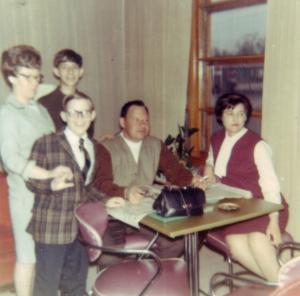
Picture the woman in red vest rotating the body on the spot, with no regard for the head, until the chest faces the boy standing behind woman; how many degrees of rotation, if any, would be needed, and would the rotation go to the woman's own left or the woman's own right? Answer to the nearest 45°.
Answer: approximately 45° to the woman's own right

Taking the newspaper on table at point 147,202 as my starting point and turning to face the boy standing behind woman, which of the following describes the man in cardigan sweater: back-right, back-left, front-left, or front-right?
front-right

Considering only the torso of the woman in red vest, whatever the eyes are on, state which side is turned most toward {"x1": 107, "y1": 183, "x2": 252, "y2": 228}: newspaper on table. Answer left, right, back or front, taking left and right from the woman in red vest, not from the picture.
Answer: front

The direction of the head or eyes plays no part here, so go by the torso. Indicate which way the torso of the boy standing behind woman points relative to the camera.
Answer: toward the camera

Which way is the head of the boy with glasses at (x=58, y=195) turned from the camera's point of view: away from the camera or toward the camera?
toward the camera

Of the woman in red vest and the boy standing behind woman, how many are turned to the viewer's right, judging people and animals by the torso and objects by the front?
0

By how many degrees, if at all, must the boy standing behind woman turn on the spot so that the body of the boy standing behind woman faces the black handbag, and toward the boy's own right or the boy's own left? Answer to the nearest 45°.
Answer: approximately 45° to the boy's own left

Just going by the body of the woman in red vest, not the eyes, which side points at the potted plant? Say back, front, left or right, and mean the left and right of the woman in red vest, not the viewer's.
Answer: right

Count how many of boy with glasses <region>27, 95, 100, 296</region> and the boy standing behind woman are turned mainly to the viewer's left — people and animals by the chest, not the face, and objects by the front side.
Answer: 0

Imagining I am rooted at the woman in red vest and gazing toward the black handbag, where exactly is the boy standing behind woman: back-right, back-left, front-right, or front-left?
front-right

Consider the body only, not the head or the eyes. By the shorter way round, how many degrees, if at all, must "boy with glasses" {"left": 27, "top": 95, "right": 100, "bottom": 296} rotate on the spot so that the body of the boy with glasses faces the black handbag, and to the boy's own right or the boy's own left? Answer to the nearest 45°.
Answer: approximately 45° to the boy's own left

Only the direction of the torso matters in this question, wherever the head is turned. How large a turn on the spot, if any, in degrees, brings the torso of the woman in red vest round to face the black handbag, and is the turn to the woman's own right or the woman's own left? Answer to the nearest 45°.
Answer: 0° — they already face it
